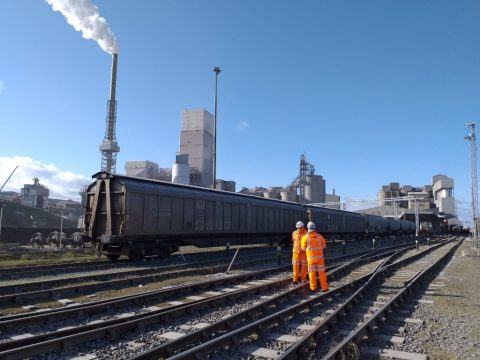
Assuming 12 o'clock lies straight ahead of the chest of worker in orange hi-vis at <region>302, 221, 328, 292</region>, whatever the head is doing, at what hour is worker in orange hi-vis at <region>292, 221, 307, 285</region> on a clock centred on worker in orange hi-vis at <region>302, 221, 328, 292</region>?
worker in orange hi-vis at <region>292, 221, 307, 285</region> is roughly at 11 o'clock from worker in orange hi-vis at <region>302, 221, 328, 292</region>.

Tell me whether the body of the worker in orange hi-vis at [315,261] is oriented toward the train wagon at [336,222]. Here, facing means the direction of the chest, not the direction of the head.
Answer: yes

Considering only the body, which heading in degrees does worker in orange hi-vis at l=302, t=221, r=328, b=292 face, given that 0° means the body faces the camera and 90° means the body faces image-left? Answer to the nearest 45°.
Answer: approximately 180°

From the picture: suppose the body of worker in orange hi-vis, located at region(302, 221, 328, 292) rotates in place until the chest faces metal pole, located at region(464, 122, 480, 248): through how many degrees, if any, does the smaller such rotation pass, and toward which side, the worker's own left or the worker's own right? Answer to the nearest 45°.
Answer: approximately 45° to the worker's own right
